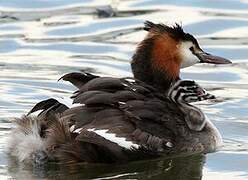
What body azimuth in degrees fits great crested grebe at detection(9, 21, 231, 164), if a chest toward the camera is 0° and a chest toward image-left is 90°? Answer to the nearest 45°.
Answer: approximately 270°
